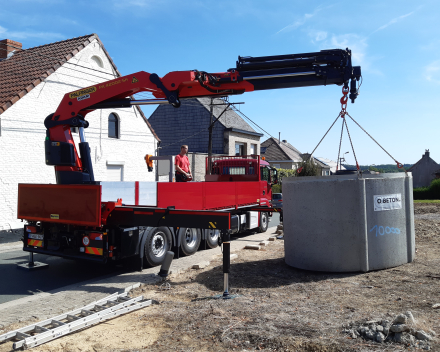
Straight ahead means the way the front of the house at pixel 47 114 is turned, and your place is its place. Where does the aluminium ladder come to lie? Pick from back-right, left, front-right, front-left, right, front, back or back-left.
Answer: front-right

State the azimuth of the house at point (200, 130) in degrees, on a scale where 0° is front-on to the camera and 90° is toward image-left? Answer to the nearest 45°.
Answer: approximately 315°

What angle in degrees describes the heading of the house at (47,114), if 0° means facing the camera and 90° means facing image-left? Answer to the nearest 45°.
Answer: approximately 315°

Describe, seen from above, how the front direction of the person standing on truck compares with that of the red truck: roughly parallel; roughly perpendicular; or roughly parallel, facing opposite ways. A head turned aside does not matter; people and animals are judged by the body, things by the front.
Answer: roughly perpendicular

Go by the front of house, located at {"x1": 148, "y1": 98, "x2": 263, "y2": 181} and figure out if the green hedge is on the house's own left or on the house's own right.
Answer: on the house's own left

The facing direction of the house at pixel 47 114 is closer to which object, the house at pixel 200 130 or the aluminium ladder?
the aluminium ladder

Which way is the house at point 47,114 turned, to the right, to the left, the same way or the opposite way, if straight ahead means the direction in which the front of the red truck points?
to the right

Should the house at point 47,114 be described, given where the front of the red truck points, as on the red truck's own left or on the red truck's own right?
on the red truck's own left

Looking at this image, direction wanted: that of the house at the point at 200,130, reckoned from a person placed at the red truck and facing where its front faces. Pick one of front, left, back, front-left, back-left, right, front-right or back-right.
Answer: front-left

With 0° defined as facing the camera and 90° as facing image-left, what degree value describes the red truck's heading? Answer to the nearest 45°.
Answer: approximately 225°
